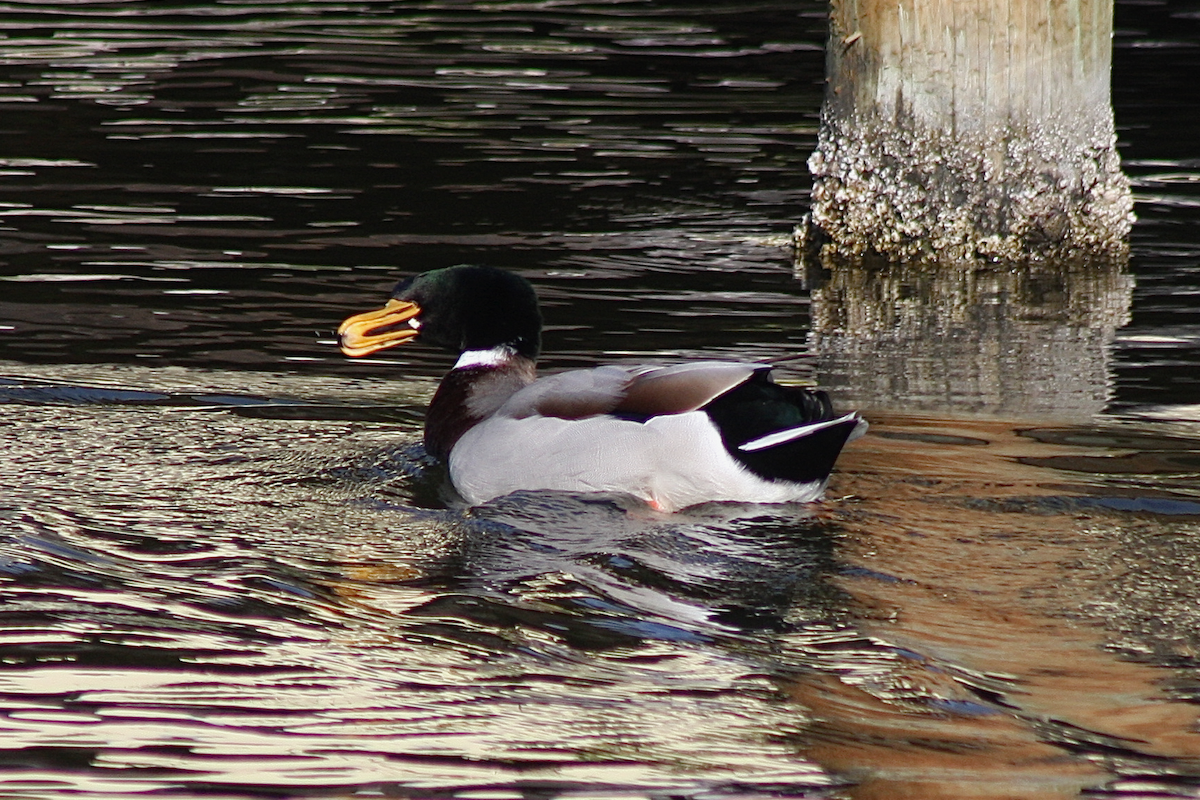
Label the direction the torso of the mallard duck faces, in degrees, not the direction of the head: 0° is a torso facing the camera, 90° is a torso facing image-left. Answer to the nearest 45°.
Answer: approximately 90°

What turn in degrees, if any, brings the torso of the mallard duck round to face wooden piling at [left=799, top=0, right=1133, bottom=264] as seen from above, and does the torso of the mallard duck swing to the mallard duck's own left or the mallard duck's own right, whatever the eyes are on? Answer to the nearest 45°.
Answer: approximately 135° to the mallard duck's own right
